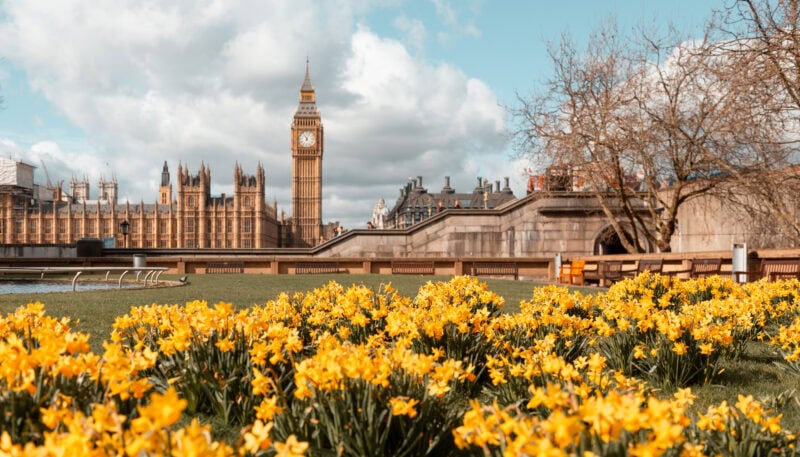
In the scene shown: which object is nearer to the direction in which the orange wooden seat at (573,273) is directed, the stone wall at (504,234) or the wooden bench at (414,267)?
the wooden bench

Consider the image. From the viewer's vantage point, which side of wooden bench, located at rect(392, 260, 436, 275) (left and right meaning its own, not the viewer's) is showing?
front

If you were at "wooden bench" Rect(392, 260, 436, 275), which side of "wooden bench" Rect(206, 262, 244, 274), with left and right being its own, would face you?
left

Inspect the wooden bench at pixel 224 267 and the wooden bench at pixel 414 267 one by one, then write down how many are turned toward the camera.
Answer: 2

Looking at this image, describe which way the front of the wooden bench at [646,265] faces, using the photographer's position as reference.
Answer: facing the viewer and to the left of the viewer

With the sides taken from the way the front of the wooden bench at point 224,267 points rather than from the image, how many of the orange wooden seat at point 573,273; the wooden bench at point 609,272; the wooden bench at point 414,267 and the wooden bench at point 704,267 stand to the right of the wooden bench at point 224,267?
0

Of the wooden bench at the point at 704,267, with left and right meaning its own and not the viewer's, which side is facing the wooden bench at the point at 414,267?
right

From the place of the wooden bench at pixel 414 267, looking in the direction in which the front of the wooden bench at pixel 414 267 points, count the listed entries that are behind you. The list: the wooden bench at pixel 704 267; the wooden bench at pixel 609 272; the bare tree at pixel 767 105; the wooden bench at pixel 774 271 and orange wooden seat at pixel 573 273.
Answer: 0

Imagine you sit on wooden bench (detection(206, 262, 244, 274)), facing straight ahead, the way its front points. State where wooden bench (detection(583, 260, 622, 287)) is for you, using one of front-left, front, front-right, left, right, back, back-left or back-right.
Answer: front-left

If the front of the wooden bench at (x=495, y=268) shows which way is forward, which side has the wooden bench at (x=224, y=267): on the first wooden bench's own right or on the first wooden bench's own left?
on the first wooden bench's own right

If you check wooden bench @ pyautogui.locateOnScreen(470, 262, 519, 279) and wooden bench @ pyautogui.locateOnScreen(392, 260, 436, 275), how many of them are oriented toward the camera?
2

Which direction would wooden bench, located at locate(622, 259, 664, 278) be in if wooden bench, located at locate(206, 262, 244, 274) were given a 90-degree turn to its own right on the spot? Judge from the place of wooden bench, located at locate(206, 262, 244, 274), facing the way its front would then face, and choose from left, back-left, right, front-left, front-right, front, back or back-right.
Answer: back-left

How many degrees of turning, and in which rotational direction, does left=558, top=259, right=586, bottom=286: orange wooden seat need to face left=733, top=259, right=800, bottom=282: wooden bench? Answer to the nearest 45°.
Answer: approximately 90° to its left

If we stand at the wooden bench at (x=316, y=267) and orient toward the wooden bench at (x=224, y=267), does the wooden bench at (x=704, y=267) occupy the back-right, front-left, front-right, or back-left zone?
back-left

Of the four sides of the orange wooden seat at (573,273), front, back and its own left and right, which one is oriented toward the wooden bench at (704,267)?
left

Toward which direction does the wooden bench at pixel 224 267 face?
toward the camera

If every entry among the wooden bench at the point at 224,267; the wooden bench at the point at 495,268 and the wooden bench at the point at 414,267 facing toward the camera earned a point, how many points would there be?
3

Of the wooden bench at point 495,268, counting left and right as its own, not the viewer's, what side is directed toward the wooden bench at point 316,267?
right

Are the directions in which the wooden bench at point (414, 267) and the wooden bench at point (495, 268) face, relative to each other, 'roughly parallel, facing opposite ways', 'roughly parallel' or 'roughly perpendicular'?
roughly parallel

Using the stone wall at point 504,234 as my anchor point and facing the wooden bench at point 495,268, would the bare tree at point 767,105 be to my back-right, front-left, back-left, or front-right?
front-left

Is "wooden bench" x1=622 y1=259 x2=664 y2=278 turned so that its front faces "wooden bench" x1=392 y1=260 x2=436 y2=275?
no

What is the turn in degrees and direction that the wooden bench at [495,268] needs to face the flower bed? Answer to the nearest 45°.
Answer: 0° — it already faces it

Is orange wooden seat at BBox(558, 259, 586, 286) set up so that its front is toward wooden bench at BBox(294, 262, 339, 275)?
no

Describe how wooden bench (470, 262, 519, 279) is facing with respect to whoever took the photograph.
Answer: facing the viewer
